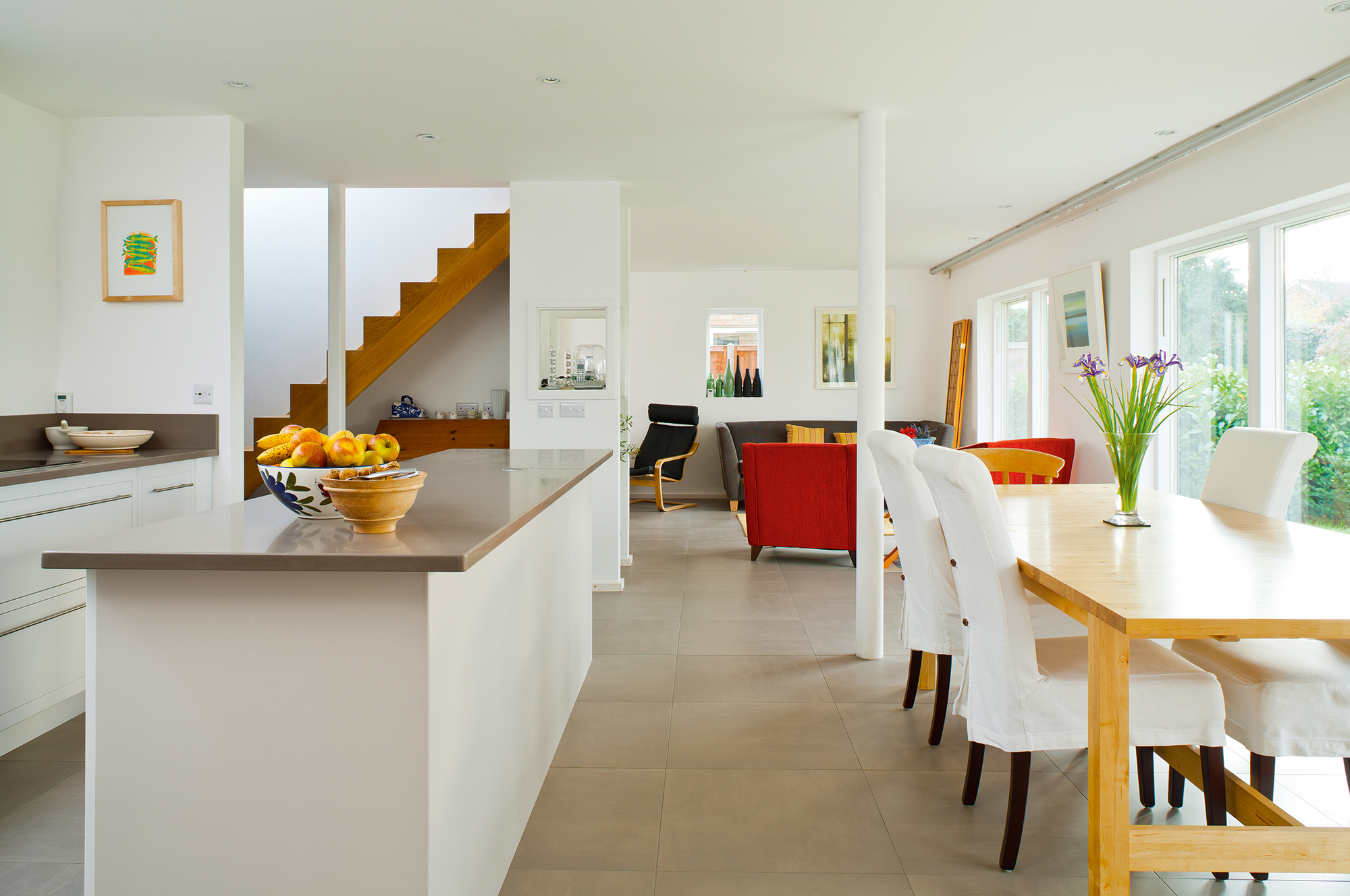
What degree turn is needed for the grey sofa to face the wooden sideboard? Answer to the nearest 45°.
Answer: approximately 45° to its right

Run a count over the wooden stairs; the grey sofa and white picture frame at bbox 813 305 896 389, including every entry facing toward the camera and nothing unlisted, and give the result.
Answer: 2

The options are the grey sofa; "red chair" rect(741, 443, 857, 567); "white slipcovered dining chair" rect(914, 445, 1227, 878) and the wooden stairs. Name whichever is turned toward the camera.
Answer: the grey sofa

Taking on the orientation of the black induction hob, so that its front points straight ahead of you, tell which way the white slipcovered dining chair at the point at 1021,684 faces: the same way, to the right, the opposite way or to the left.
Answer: the same way

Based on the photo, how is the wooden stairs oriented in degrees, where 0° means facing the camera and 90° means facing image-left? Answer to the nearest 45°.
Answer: approximately 90°

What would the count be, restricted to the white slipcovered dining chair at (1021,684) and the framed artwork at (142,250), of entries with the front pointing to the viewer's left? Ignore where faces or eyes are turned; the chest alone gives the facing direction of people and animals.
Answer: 0

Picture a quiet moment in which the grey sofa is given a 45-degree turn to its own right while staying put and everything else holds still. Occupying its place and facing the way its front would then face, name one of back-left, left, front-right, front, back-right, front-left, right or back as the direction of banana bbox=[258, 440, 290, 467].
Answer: front-left

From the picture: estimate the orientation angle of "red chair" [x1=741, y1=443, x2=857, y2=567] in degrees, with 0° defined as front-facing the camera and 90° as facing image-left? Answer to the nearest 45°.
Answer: approximately 180°

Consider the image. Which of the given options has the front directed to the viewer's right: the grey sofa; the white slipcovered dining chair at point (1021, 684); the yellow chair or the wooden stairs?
the white slipcovered dining chair

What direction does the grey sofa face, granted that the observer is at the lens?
facing the viewer

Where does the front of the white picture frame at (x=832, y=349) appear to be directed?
toward the camera

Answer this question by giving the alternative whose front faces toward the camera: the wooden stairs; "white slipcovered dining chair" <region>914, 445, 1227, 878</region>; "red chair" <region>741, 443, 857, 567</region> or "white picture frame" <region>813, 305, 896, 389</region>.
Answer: the white picture frame

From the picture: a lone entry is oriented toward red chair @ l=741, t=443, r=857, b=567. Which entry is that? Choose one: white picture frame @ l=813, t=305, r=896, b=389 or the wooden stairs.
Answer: the white picture frame

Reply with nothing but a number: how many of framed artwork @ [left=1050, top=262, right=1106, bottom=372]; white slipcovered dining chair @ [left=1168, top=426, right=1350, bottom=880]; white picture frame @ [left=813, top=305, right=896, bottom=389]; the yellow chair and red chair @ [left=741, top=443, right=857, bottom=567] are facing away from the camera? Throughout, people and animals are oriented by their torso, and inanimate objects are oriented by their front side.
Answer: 1

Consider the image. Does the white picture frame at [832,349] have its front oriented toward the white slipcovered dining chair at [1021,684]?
yes

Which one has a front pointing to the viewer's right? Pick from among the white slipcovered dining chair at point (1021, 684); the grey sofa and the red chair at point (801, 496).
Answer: the white slipcovered dining chair
